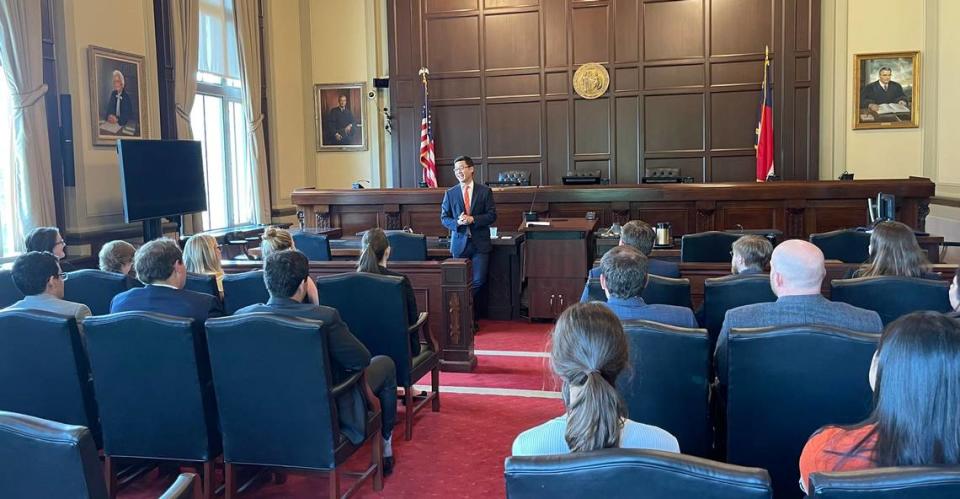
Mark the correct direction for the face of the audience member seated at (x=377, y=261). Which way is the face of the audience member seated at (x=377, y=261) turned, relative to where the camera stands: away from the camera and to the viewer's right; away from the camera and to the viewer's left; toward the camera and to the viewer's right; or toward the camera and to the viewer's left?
away from the camera and to the viewer's right

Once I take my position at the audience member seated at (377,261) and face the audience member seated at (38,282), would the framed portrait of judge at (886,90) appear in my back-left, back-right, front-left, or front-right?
back-right

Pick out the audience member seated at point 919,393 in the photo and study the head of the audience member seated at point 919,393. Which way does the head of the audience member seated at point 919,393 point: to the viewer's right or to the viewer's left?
to the viewer's left

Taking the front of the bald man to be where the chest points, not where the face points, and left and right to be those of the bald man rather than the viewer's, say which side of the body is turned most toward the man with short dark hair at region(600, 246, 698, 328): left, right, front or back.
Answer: left

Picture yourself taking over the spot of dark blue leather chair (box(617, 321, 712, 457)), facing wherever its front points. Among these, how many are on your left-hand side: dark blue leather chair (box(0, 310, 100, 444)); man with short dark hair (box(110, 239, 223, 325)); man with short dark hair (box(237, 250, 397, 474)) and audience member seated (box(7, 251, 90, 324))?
4

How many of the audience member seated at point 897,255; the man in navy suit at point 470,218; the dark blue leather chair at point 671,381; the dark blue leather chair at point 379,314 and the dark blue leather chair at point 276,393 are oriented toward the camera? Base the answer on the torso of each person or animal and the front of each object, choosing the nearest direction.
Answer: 1

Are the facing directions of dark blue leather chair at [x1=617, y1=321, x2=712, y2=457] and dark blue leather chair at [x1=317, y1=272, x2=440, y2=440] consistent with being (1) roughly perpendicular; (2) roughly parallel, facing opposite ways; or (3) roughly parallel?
roughly parallel

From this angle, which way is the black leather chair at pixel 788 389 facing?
away from the camera

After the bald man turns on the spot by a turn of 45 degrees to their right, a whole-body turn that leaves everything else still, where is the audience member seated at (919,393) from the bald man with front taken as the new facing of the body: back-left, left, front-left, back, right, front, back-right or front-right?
back-right

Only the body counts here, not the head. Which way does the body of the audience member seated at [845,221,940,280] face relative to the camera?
away from the camera

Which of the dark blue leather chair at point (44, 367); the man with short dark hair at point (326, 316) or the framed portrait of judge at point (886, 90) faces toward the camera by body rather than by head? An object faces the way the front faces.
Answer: the framed portrait of judge

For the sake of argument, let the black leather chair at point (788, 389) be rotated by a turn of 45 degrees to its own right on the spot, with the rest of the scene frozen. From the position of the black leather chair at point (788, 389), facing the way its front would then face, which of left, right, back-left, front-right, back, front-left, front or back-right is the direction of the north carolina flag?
front-left

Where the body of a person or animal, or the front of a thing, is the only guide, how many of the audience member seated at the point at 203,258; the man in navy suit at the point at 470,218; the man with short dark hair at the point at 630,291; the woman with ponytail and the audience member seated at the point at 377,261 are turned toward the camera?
1

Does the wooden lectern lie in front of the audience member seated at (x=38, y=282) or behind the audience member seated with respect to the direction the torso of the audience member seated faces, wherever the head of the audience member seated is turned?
in front

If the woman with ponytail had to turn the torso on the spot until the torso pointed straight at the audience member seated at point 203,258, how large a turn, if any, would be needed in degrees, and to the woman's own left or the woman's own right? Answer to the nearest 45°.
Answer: approximately 45° to the woman's own left

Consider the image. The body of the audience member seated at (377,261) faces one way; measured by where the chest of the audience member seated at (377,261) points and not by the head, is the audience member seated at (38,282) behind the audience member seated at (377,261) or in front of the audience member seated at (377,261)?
behind

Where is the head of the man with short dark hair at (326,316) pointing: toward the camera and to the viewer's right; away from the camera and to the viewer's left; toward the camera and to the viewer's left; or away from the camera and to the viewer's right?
away from the camera and to the viewer's right

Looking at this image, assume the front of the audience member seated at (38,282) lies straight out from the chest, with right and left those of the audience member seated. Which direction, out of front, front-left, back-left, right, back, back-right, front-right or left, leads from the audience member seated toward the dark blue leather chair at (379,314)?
front-right

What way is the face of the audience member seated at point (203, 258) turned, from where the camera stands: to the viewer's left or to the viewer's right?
to the viewer's right

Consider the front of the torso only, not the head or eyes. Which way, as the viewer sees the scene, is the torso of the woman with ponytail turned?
away from the camera

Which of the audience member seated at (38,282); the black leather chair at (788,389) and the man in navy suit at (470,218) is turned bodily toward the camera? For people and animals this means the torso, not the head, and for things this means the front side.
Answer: the man in navy suit
